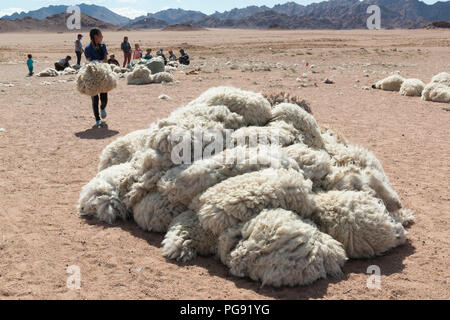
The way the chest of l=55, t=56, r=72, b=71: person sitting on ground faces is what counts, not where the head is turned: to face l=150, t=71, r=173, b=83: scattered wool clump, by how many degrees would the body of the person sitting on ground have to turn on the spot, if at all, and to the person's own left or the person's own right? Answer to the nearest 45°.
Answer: approximately 45° to the person's own right

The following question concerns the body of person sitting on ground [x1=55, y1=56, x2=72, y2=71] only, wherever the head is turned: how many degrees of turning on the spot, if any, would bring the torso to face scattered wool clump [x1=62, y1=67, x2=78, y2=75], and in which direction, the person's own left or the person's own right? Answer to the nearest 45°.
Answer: approximately 90° to the person's own right

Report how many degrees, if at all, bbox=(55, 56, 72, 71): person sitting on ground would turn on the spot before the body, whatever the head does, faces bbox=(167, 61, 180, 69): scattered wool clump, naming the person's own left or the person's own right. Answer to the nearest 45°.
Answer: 0° — they already face it

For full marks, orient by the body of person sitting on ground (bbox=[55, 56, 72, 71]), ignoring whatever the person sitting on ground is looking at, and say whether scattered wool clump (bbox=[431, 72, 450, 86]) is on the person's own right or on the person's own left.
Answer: on the person's own right

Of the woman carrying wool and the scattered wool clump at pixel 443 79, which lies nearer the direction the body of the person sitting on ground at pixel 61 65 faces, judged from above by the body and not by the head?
the scattered wool clump

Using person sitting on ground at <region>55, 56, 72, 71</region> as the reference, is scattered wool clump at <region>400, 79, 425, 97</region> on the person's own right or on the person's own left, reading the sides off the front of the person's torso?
on the person's own right

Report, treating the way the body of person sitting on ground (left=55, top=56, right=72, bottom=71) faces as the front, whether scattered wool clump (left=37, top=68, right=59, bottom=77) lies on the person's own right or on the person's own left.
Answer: on the person's own right

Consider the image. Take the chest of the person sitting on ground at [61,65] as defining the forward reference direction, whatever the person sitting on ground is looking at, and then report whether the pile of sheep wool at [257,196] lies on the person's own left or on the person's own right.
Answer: on the person's own right

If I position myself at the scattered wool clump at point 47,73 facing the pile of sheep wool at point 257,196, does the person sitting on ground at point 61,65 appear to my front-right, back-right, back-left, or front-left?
back-left

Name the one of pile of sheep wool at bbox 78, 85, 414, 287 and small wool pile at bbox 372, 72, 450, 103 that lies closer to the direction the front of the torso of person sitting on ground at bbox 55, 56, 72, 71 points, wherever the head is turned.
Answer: the small wool pile

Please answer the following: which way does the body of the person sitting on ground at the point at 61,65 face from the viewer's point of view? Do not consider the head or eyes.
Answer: to the viewer's right

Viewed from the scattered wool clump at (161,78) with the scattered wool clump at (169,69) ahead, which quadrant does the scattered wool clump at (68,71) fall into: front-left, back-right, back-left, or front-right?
front-left

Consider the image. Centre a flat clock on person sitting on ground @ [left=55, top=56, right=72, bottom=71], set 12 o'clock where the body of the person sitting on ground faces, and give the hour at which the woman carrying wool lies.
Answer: The woman carrying wool is roughly at 3 o'clock from the person sitting on ground.

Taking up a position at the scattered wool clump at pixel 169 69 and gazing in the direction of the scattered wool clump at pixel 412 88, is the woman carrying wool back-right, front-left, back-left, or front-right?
front-right

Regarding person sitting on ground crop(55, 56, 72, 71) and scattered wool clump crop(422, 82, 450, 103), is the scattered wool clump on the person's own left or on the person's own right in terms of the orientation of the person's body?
on the person's own right
